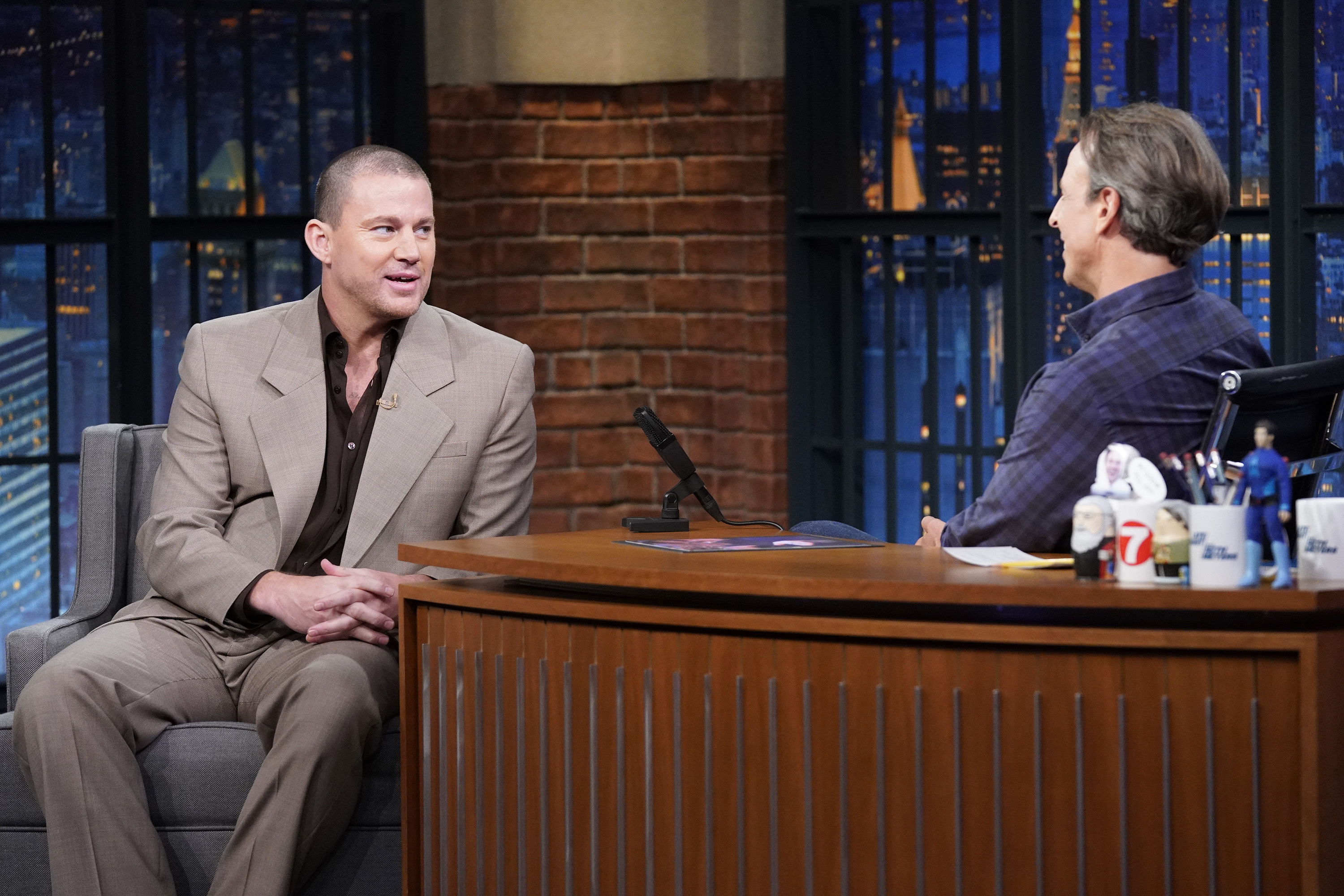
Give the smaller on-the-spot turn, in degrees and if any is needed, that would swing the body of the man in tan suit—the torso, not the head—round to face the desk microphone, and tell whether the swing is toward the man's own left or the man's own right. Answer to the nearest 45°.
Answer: approximately 45° to the man's own left

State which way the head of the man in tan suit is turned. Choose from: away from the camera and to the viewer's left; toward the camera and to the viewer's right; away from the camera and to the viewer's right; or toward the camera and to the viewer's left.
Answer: toward the camera and to the viewer's right

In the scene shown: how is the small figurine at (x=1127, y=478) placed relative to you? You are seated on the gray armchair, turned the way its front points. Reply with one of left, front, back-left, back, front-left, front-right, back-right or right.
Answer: front-left

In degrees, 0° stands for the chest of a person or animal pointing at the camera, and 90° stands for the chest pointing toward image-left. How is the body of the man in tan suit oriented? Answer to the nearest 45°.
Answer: approximately 0°

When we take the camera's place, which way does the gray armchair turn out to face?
facing the viewer

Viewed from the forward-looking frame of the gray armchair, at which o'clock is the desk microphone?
The desk microphone is roughly at 10 o'clock from the gray armchair.

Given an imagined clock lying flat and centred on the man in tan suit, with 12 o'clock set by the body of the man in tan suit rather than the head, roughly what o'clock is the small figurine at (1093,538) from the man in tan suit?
The small figurine is roughly at 11 o'clock from the man in tan suit.

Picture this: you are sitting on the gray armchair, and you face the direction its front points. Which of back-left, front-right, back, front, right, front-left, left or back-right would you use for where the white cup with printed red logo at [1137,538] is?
front-left

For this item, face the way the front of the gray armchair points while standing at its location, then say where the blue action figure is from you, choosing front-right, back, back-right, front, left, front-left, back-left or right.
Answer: front-left

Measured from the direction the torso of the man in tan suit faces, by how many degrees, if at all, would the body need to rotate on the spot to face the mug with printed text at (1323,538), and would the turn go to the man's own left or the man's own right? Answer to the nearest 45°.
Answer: approximately 45° to the man's own left

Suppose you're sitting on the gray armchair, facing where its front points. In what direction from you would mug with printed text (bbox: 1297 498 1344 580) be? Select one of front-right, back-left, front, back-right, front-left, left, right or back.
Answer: front-left
